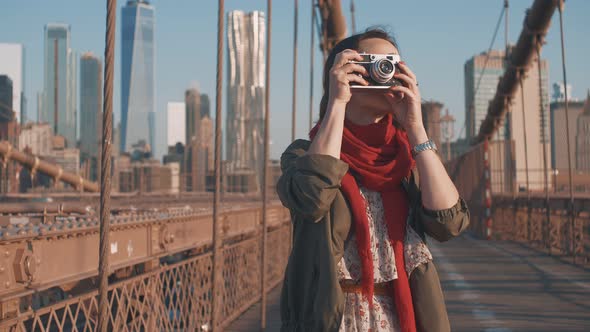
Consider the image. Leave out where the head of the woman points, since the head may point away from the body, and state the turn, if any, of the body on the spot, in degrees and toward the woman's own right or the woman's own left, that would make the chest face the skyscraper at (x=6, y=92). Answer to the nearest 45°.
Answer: approximately 180°

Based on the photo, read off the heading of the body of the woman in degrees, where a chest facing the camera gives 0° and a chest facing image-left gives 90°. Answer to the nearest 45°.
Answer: approximately 315°
